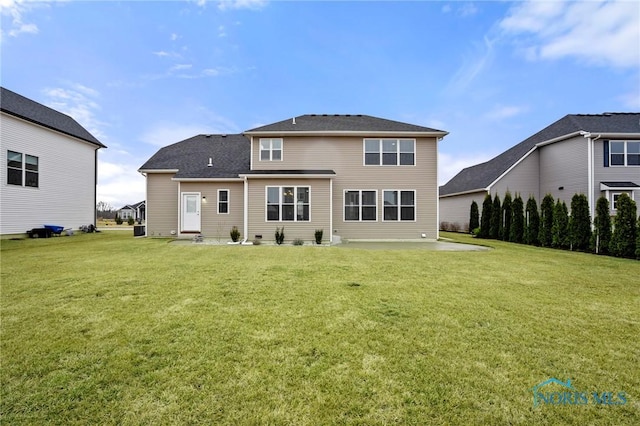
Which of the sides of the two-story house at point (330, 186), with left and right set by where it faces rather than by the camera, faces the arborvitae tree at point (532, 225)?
right

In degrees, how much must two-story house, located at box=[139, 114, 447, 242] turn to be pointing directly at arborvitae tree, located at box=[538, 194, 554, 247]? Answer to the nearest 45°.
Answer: approximately 90° to its right

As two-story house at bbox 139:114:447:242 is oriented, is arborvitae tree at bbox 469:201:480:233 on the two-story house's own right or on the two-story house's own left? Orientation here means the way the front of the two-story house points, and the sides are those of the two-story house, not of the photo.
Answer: on the two-story house's own right

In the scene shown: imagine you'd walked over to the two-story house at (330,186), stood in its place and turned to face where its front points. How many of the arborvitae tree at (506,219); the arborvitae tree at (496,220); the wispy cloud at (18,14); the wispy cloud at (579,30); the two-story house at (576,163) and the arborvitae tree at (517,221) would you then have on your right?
5

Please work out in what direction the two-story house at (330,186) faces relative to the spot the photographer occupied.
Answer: facing away from the viewer

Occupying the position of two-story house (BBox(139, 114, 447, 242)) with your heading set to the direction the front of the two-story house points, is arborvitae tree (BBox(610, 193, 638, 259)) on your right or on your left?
on your right

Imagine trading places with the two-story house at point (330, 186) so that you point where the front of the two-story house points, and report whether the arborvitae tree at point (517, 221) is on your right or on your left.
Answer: on your right
